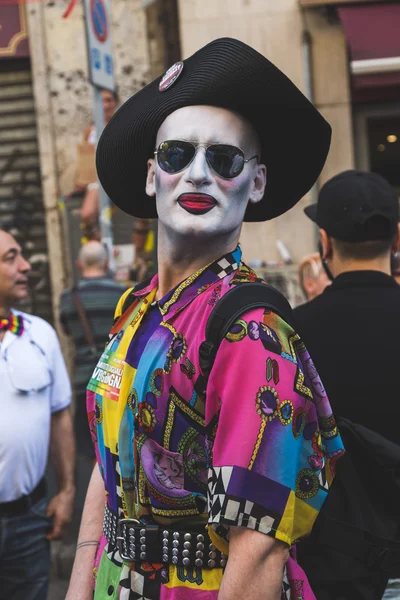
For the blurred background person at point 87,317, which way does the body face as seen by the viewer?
away from the camera

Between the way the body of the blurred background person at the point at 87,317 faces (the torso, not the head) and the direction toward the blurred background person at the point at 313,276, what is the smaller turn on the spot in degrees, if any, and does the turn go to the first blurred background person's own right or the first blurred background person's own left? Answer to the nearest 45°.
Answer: approximately 135° to the first blurred background person's own right

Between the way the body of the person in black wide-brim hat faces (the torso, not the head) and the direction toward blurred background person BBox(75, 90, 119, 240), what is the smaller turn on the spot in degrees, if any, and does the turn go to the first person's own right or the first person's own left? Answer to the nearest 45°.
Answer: approximately 135° to the first person's own right

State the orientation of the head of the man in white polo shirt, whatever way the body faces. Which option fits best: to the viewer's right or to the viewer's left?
to the viewer's right

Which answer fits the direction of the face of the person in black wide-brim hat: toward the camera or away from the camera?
toward the camera

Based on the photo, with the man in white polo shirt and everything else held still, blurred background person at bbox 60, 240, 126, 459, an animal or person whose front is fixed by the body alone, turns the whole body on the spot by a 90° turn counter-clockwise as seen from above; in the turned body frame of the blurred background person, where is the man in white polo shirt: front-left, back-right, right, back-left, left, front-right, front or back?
left

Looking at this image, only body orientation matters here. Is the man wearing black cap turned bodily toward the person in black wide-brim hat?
no

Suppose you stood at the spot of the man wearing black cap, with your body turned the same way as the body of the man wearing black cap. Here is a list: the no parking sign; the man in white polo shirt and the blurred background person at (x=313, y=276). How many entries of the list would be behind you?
0

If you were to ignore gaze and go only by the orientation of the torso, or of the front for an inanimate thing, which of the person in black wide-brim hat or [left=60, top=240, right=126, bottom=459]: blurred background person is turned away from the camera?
the blurred background person

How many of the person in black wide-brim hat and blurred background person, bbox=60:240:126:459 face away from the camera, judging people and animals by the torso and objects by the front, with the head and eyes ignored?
1

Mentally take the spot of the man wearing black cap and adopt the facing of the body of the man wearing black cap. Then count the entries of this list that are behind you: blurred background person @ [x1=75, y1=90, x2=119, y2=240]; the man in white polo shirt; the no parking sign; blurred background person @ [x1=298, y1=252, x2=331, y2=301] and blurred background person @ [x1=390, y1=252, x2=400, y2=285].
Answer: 0

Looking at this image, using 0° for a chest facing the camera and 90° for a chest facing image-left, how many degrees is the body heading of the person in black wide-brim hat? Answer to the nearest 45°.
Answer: approximately 45°

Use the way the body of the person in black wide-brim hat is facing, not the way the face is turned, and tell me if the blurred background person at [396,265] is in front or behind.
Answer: behind

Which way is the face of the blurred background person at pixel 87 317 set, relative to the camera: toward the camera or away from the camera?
away from the camera
